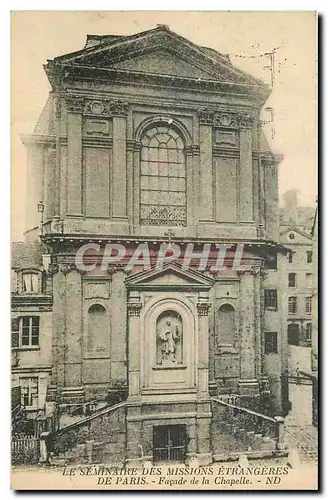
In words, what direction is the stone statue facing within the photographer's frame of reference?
facing the viewer
